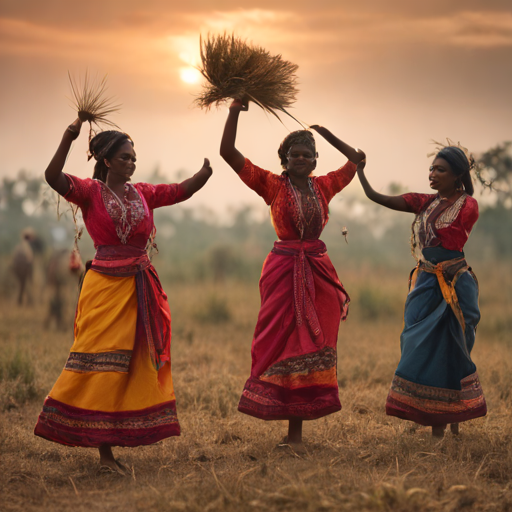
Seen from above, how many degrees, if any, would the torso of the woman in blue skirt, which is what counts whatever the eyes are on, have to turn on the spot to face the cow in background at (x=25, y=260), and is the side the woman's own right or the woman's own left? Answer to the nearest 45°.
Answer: approximately 90° to the woman's own right

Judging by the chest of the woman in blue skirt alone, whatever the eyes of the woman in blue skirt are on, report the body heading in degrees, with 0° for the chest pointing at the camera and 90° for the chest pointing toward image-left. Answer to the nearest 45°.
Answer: approximately 45°

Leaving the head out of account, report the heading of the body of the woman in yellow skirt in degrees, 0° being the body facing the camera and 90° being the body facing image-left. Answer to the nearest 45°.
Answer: approximately 315°

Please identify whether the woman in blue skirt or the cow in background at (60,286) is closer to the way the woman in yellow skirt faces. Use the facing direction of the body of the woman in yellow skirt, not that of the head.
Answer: the woman in blue skirt

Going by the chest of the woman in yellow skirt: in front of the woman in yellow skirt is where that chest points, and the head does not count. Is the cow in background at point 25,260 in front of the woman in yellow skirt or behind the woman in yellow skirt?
behind

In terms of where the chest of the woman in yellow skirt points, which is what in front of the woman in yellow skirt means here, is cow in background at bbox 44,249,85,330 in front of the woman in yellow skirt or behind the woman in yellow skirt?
behind

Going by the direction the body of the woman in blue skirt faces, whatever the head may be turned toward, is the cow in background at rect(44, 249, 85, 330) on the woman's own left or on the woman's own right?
on the woman's own right
